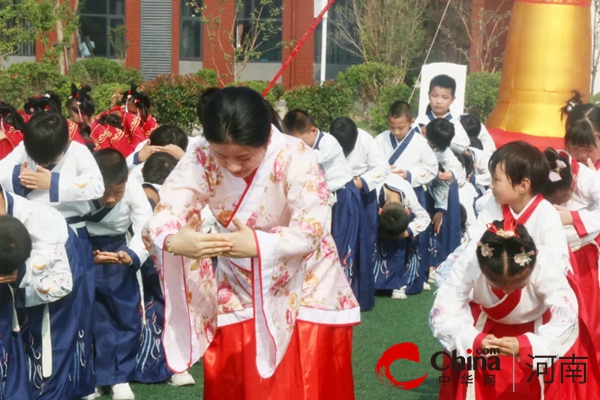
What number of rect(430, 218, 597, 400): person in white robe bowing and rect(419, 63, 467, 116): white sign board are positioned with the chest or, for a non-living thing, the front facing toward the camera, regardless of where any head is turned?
2

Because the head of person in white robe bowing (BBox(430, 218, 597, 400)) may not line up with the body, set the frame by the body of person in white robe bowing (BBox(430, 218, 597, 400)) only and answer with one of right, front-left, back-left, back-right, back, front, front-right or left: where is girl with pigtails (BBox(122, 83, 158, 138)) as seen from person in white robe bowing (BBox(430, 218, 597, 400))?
back-right

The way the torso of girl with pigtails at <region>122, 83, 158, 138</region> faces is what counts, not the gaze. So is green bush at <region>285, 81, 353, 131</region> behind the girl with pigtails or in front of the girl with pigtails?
behind

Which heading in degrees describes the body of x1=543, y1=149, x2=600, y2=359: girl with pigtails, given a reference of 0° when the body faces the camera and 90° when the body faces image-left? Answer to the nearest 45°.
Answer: approximately 45°

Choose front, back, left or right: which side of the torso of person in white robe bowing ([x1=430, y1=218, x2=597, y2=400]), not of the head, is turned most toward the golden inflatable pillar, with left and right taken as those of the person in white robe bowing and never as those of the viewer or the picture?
back

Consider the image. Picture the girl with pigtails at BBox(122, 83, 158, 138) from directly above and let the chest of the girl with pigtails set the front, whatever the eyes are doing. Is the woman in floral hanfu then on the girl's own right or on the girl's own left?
on the girl's own left
